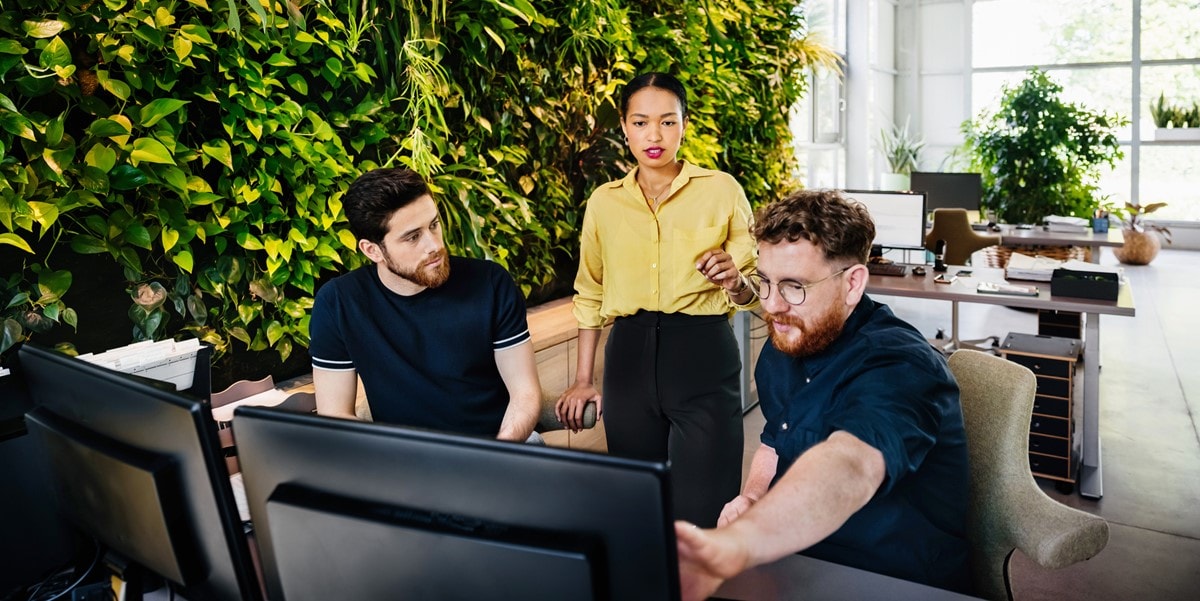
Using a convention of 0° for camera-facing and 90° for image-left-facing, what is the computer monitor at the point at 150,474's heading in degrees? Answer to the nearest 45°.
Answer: approximately 225°

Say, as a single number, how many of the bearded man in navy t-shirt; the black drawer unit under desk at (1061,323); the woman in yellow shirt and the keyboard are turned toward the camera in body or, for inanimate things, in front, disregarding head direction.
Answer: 4

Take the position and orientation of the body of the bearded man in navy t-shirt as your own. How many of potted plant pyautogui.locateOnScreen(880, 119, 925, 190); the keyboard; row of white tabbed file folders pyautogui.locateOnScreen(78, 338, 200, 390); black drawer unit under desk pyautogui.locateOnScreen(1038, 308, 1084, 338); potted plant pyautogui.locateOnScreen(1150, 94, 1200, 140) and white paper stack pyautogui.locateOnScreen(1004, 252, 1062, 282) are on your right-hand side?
1

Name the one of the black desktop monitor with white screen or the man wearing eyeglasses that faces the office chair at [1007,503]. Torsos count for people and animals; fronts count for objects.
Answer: the black desktop monitor with white screen

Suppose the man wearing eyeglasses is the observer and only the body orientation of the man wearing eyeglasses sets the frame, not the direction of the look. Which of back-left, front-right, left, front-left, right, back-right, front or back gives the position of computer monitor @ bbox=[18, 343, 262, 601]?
front

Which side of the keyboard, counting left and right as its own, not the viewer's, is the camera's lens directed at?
front

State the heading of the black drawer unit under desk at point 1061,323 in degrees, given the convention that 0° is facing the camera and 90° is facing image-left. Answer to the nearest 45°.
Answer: approximately 0°

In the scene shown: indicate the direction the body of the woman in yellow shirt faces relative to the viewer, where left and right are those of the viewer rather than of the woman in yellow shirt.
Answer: facing the viewer

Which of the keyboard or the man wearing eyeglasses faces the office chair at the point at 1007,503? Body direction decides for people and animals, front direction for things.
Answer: the keyboard

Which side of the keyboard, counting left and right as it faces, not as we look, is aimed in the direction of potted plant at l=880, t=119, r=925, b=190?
back

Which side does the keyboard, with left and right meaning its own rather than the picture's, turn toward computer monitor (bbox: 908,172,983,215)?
back

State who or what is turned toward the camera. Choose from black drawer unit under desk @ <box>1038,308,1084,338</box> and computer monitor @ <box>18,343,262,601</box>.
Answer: the black drawer unit under desk

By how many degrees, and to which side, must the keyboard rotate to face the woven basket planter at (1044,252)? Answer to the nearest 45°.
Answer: approximately 135° to its left

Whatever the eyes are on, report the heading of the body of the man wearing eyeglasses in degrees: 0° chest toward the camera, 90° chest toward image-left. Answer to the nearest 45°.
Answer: approximately 45°

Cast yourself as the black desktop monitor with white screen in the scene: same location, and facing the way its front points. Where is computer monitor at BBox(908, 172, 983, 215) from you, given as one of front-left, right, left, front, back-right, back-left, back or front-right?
back
